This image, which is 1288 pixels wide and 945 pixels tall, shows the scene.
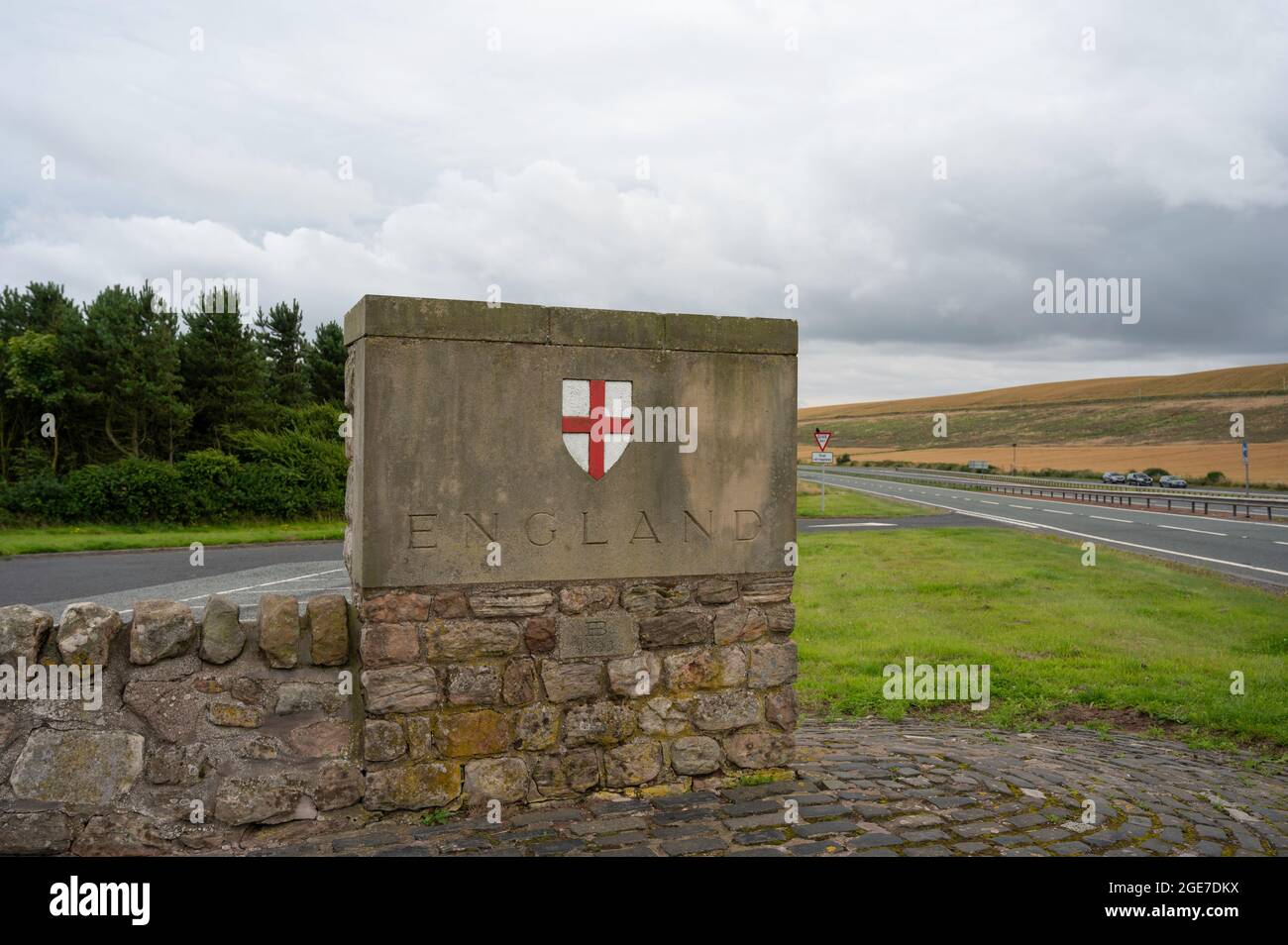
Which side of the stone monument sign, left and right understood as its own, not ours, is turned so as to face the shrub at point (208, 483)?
back

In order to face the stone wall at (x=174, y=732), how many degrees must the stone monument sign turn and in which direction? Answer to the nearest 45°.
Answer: approximately 90° to its right

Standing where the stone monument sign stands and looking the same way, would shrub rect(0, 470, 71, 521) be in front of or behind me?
behind

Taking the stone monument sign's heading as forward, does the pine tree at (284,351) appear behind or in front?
behind

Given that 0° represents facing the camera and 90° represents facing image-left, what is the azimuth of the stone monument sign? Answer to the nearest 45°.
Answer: approximately 0°

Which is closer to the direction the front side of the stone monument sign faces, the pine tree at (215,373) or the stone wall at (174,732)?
the stone wall

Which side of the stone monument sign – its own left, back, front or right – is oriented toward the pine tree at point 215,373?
back

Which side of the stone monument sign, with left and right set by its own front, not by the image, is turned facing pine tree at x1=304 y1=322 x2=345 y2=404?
back

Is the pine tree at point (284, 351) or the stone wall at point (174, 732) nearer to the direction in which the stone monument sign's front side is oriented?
the stone wall
